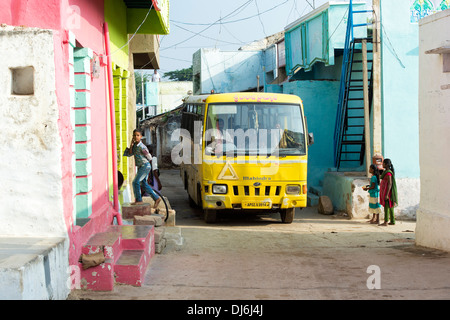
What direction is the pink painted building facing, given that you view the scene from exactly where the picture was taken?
facing to the right of the viewer

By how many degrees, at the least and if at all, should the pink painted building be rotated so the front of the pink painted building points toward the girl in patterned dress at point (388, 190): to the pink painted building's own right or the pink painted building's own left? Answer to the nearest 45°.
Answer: approximately 45° to the pink painted building's own left

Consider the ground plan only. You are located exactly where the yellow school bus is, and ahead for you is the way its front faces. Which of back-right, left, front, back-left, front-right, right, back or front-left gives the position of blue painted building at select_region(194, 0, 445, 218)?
back-left

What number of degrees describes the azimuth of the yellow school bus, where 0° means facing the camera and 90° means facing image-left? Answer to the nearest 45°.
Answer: approximately 0°

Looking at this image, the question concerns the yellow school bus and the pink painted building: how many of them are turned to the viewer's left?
0

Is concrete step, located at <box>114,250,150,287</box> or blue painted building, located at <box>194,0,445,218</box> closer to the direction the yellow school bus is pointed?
the concrete step

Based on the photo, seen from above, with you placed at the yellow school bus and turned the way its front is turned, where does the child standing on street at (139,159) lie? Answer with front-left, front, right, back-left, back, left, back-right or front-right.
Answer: front-right

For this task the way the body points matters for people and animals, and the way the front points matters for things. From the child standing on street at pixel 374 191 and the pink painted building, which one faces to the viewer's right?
the pink painted building

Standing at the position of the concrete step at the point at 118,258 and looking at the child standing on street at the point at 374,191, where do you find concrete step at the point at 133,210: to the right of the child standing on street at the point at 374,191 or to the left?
left
